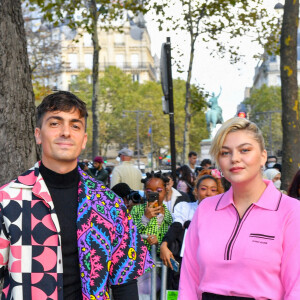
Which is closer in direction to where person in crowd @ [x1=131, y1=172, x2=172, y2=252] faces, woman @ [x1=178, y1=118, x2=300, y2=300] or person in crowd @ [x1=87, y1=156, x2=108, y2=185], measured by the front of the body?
the woman

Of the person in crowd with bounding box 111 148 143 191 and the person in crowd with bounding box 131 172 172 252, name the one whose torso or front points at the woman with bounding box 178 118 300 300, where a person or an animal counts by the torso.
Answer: the person in crowd with bounding box 131 172 172 252

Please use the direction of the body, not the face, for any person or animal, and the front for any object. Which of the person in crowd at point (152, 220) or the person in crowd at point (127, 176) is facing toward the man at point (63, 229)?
the person in crowd at point (152, 220)

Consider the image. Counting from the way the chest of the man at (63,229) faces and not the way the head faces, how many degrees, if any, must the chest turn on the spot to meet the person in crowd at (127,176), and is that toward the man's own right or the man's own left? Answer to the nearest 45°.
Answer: approximately 180°

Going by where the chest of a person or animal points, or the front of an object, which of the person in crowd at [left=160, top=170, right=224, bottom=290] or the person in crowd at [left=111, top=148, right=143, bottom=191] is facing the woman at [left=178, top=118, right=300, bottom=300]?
the person in crowd at [left=160, top=170, right=224, bottom=290]

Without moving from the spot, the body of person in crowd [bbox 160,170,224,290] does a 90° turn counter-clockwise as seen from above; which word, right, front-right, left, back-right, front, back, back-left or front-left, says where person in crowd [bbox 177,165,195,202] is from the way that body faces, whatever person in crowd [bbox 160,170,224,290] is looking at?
left

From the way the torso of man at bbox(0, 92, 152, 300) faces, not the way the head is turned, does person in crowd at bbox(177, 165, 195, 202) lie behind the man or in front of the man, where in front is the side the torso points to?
behind

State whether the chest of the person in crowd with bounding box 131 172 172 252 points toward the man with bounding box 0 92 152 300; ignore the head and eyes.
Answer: yes
